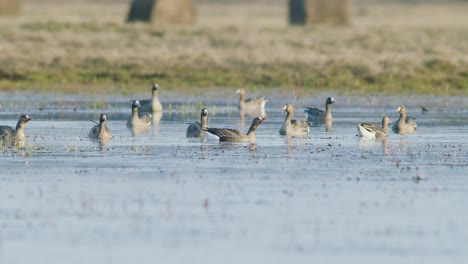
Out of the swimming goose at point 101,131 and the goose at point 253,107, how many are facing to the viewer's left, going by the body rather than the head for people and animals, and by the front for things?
1

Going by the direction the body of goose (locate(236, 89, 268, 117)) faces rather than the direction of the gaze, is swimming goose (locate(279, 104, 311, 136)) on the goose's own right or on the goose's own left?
on the goose's own left

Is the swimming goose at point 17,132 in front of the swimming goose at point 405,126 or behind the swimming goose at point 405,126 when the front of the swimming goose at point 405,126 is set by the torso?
in front

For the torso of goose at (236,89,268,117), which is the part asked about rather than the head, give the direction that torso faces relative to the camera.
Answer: to the viewer's left

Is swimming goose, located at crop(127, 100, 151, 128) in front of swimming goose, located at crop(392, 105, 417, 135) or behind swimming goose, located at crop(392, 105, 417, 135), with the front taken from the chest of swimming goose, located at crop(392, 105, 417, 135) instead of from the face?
in front

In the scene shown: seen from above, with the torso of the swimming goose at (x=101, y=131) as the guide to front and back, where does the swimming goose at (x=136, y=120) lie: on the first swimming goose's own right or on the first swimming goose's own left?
on the first swimming goose's own left

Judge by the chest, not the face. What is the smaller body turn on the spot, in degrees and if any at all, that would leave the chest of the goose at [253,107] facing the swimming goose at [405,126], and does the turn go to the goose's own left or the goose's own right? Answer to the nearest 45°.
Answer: approximately 135° to the goose's own left

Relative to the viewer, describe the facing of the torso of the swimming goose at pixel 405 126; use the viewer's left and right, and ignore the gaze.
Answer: facing the viewer and to the left of the viewer

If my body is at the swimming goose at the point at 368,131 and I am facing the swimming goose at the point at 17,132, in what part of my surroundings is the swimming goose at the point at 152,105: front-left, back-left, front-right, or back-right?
front-right

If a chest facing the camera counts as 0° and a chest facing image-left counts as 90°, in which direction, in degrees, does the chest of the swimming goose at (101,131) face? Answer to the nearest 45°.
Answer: approximately 315°

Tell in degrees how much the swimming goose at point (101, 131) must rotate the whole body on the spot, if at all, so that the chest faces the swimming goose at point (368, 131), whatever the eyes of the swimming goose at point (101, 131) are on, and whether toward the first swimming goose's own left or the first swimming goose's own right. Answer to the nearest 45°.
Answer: approximately 45° to the first swimming goose's own left
